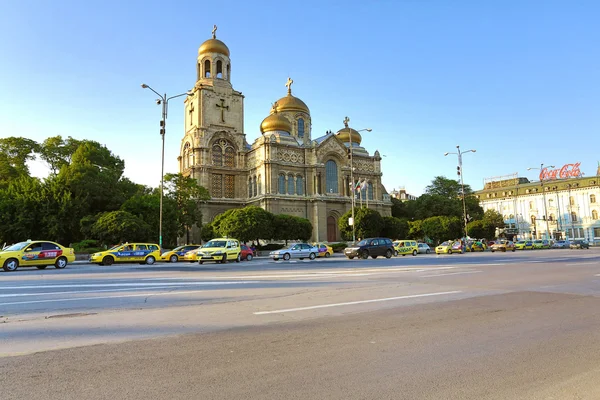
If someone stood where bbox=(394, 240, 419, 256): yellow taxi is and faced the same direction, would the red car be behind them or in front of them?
in front

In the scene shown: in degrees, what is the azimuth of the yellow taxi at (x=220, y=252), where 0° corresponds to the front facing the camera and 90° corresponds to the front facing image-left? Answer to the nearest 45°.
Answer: approximately 45°

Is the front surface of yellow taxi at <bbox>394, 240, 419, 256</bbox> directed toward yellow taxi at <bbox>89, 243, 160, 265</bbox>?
yes

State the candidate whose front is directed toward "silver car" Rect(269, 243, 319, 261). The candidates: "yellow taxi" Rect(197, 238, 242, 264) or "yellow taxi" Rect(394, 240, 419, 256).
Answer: "yellow taxi" Rect(394, 240, 419, 256)

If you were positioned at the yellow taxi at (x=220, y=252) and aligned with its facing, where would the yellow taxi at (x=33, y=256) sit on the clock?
the yellow taxi at (x=33, y=256) is roughly at 1 o'clock from the yellow taxi at (x=220, y=252).

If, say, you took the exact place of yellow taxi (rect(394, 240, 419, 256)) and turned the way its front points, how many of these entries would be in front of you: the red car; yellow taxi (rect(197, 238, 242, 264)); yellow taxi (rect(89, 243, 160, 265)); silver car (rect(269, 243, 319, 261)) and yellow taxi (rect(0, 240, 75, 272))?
5

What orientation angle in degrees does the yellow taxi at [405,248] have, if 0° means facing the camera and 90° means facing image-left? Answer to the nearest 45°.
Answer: approximately 45°

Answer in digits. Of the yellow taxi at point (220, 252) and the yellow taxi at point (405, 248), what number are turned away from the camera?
0

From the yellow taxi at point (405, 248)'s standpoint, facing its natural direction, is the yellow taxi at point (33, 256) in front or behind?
in front

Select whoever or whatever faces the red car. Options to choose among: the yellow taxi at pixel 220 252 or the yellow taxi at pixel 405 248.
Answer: the yellow taxi at pixel 405 248

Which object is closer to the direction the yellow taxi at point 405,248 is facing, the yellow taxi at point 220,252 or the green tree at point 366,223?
the yellow taxi
